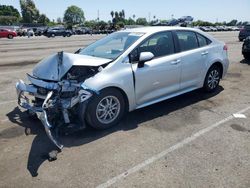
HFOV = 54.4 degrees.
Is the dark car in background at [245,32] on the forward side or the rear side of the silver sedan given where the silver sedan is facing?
on the rear side

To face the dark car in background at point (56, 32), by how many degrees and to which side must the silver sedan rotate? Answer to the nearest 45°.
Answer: approximately 135° to its right

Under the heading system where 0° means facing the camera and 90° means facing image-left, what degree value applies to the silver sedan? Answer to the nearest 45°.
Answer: approximately 45°
